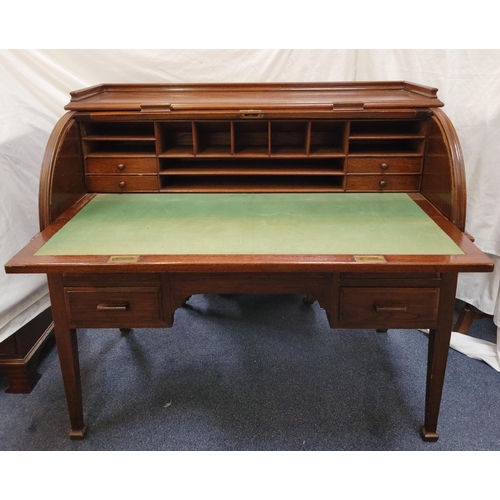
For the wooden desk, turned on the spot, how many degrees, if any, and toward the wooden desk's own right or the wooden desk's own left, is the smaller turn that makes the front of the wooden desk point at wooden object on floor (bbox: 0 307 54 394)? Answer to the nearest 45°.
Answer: approximately 90° to the wooden desk's own right

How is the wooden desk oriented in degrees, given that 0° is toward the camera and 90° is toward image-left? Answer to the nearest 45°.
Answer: approximately 0°
